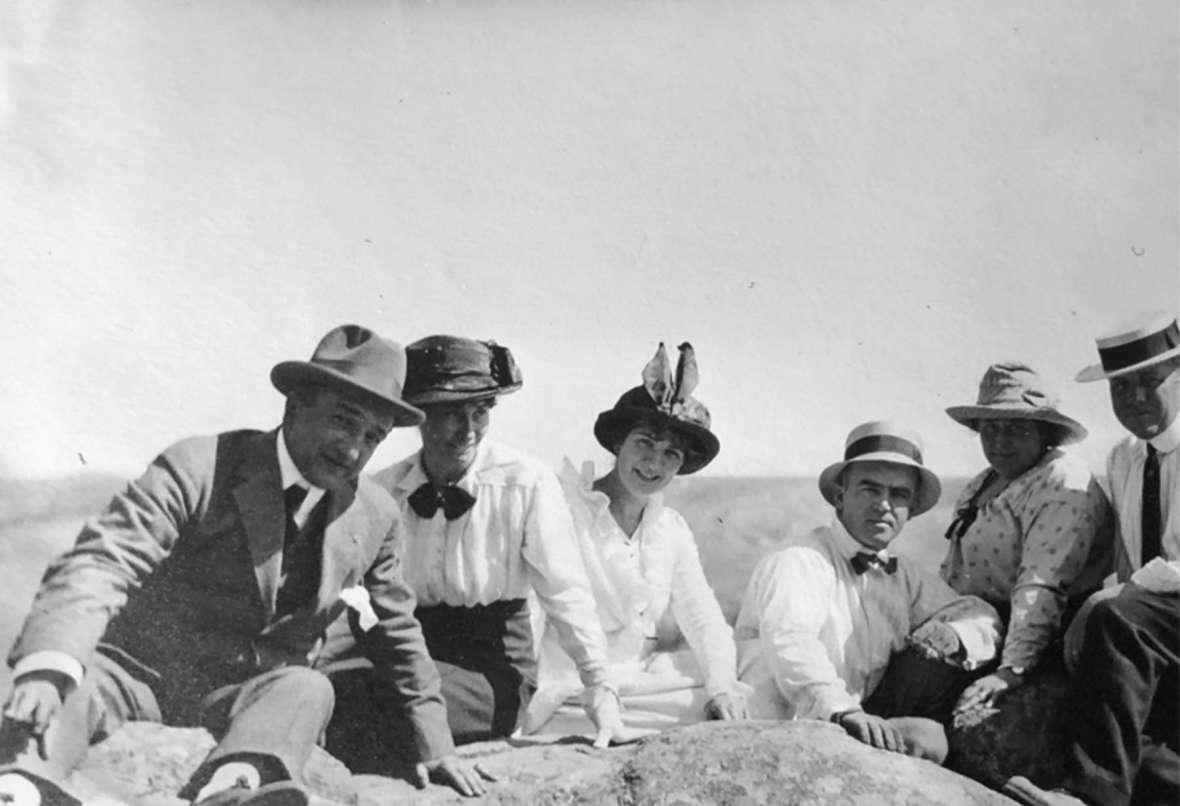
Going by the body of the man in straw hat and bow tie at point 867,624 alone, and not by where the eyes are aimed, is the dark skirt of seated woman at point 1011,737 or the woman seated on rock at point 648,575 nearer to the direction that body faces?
the dark skirt of seated woman

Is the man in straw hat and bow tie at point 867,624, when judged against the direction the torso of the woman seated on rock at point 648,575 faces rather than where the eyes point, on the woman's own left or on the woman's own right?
on the woman's own left

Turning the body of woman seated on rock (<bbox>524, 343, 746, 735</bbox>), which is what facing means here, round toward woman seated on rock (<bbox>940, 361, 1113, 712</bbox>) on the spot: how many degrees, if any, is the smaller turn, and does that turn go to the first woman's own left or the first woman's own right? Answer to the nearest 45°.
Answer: approximately 90° to the first woman's own left

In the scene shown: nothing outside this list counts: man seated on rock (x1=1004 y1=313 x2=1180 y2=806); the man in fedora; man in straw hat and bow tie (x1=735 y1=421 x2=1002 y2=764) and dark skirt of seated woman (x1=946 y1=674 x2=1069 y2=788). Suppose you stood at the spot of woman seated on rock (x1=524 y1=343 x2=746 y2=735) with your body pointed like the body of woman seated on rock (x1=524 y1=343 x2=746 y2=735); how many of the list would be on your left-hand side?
3

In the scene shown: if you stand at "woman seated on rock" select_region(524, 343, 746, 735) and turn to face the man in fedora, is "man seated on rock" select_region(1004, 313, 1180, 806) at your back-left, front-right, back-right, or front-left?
back-left

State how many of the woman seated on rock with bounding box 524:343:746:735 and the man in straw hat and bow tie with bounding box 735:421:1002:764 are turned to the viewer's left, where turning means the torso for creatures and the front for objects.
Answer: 0

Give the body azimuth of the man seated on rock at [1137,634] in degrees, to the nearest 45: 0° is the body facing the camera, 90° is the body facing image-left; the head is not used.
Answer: approximately 45°

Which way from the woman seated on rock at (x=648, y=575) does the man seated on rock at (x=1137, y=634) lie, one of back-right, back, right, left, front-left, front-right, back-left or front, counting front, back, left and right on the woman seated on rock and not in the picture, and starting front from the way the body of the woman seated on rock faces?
left

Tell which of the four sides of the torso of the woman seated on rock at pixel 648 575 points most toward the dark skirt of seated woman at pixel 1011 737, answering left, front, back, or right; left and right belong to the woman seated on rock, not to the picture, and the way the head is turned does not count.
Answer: left
